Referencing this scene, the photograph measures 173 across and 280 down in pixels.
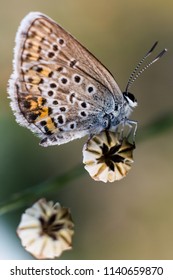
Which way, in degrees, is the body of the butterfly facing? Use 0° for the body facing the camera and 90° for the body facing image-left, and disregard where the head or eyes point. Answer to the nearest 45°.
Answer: approximately 270°
